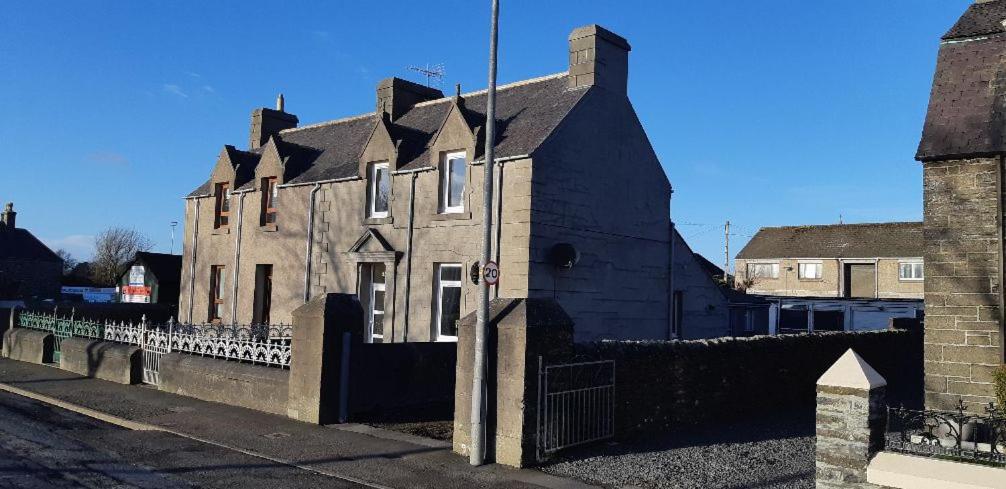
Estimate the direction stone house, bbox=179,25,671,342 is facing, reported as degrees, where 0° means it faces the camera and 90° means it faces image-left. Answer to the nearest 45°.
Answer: approximately 45°

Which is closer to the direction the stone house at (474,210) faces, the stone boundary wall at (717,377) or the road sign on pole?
the road sign on pole

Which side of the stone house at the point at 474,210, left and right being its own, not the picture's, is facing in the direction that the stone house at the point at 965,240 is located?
left

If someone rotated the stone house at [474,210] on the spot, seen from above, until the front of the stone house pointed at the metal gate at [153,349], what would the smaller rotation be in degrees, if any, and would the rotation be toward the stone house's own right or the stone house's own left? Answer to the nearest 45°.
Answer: approximately 45° to the stone house's own right

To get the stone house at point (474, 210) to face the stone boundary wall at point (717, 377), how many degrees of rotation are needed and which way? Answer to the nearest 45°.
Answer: approximately 90° to its left

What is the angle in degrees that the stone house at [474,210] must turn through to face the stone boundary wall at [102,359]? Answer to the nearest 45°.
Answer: approximately 45° to its right

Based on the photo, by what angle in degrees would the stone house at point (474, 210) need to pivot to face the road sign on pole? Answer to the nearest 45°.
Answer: approximately 45° to its left

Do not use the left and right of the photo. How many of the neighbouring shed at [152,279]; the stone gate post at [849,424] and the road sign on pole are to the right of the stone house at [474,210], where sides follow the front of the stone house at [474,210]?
1

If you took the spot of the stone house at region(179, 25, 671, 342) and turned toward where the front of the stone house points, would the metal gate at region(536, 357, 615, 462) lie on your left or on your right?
on your left

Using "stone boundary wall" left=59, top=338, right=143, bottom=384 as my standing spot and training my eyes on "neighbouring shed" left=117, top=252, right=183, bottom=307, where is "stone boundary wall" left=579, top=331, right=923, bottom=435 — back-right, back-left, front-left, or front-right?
back-right

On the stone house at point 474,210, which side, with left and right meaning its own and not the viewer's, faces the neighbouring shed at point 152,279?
right

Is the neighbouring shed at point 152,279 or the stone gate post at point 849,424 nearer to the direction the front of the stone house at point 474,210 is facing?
the stone gate post

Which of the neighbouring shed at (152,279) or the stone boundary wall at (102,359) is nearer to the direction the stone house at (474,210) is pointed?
the stone boundary wall
